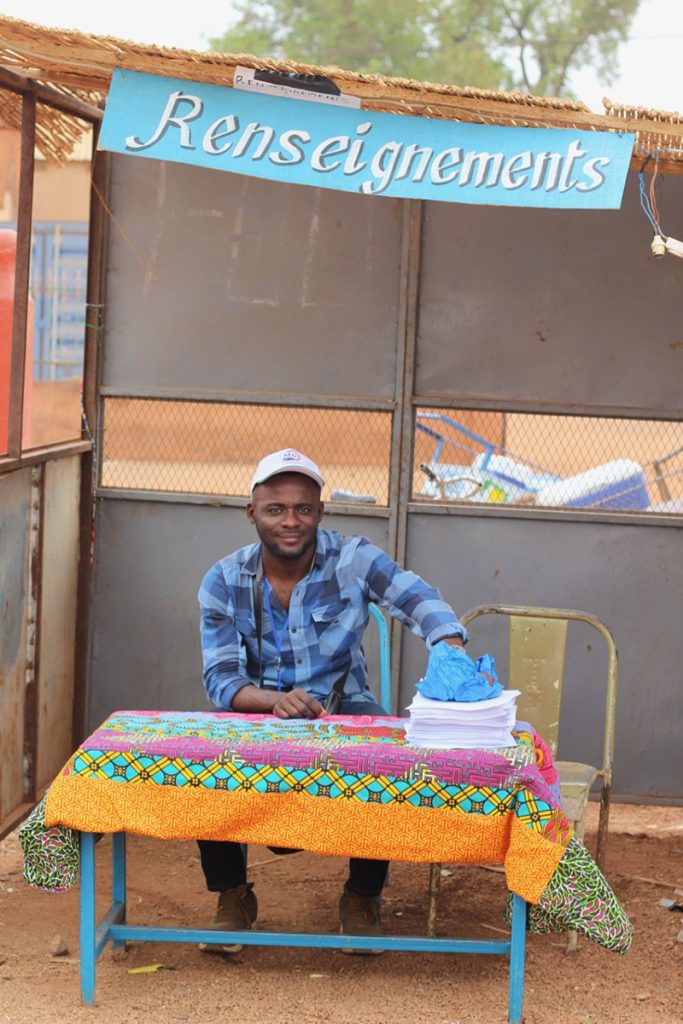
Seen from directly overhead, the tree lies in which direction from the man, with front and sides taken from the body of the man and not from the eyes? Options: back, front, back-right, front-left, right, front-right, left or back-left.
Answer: back

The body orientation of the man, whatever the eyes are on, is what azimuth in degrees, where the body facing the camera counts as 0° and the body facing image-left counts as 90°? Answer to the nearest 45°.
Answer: approximately 0°

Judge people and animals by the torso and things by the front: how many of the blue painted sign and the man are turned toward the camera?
2

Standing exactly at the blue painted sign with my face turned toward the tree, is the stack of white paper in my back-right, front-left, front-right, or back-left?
back-right

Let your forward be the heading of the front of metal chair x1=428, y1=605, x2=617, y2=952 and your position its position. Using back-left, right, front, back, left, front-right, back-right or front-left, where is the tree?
back

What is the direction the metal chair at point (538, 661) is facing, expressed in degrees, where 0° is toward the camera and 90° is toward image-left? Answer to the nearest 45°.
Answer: approximately 0°
